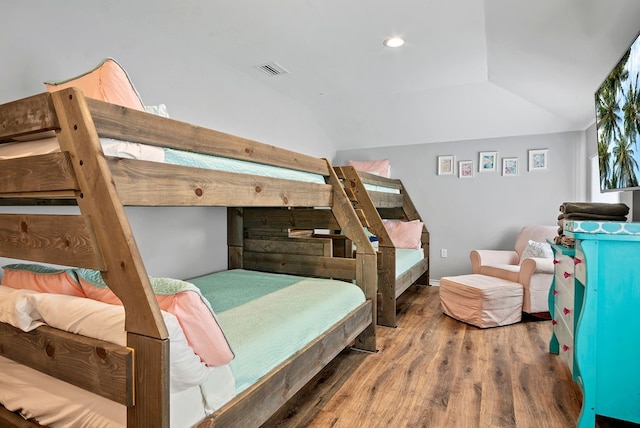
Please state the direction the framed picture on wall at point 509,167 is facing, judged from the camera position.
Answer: facing the viewer

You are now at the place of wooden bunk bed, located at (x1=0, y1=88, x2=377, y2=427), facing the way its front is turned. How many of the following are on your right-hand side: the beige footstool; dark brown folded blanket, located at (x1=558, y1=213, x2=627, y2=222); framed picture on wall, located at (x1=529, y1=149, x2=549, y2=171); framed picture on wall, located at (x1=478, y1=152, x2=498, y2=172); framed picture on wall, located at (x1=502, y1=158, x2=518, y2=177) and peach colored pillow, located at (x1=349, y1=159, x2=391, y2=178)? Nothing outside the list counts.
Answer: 0

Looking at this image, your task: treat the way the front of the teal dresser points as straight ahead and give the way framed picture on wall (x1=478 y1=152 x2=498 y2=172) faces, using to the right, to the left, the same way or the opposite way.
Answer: to the left

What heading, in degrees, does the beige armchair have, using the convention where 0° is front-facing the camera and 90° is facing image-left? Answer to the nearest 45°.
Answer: approximately 45°

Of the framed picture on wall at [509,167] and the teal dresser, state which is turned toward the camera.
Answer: the framed picture on wall

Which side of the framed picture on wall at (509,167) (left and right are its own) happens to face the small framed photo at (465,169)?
right

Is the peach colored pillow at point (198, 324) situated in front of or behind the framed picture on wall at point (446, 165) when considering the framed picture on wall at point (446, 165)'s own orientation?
in front

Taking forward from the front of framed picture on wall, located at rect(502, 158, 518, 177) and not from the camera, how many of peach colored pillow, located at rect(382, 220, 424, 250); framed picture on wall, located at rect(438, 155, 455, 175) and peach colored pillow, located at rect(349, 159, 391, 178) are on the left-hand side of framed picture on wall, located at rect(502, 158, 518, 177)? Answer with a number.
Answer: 0

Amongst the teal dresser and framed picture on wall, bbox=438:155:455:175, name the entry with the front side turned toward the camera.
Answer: the framed picture on wall

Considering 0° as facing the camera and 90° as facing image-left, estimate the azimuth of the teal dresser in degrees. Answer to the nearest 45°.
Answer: approximately 90°

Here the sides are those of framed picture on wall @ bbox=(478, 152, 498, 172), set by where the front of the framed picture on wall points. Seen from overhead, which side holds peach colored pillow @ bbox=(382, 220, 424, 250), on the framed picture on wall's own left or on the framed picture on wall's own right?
on the framed picture on wall's own right

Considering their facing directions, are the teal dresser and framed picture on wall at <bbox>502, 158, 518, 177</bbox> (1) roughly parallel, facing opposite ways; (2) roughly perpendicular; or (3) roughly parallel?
roughly perpendicular

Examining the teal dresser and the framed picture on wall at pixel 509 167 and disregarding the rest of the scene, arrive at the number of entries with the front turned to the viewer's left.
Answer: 1

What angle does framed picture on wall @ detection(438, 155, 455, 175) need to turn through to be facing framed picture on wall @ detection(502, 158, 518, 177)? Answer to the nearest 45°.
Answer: approximately 90° to its left

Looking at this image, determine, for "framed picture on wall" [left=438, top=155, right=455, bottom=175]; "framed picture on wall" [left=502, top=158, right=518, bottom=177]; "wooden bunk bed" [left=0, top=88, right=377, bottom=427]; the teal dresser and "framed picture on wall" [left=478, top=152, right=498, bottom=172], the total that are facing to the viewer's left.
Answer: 1

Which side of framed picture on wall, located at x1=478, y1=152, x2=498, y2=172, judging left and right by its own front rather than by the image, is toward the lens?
front
